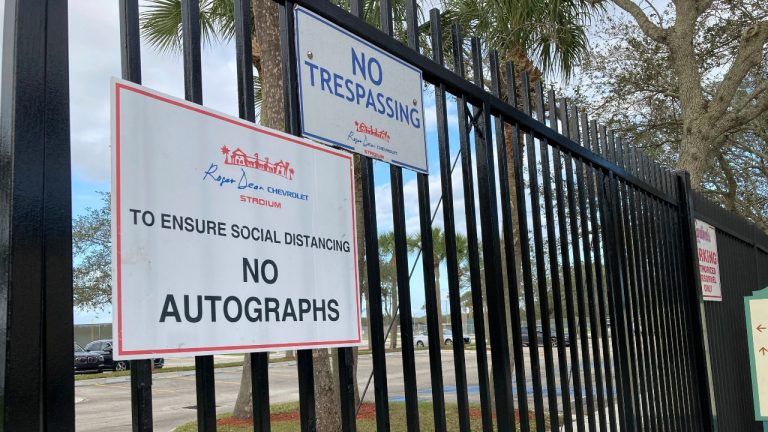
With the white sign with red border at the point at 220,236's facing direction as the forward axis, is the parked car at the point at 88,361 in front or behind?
behind

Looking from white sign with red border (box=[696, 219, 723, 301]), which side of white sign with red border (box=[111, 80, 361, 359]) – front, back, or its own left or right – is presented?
left

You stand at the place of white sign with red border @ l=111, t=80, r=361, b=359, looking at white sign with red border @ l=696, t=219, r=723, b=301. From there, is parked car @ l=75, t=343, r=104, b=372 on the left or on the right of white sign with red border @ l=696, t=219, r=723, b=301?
left

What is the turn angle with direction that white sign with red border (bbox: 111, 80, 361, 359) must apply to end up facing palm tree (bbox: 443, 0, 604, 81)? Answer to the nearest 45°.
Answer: approximately 90° to its left

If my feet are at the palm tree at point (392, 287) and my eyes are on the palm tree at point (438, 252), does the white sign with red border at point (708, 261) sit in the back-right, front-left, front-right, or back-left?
back-right

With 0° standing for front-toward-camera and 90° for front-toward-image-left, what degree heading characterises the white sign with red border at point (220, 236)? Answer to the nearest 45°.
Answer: approximately 315°

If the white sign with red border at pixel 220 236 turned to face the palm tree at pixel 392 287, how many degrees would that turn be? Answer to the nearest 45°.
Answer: approximately 135° to its left

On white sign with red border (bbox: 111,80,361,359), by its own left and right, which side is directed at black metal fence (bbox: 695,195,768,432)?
left

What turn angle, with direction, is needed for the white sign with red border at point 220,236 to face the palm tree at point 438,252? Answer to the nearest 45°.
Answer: approximately 135° to its left
